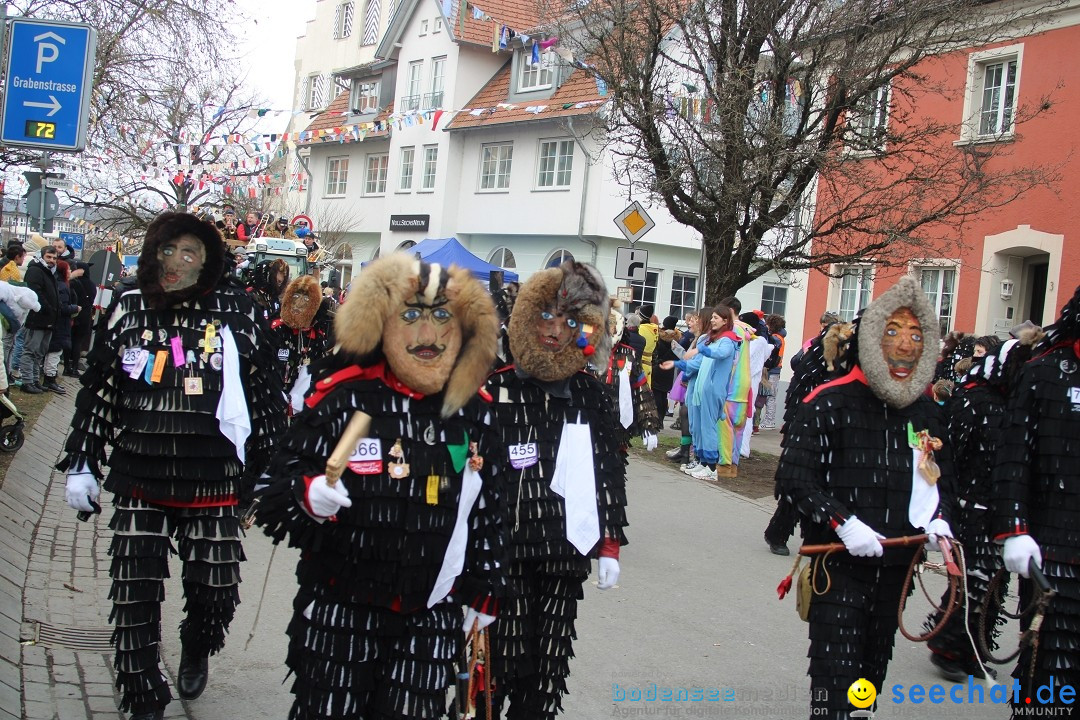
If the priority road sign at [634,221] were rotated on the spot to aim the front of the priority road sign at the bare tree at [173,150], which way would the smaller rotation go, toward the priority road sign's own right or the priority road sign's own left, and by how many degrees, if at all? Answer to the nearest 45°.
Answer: approximately 135° to the priority road sign's own right

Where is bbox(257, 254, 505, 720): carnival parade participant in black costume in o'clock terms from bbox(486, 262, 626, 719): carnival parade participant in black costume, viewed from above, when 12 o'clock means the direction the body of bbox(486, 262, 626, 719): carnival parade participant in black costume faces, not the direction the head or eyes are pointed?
bbox(257, 254, 505, 720): carnival parade participant in black costume is roughly at 1 o'clock from bbox(486, 262, 626, 719): carnival parade participant in black costume.

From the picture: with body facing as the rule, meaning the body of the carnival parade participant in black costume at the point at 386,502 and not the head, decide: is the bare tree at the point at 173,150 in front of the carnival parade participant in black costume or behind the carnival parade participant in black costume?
behind

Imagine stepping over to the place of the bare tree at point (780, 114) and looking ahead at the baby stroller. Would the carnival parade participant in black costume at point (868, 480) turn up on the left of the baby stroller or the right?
left

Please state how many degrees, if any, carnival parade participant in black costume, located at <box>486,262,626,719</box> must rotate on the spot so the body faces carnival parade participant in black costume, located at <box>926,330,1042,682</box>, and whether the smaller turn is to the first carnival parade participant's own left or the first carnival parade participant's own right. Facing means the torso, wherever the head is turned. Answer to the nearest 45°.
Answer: approximately 135° to the first carnival parade participant's own left
